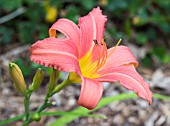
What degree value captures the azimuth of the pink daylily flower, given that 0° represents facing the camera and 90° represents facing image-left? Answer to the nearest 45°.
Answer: approximately 315°

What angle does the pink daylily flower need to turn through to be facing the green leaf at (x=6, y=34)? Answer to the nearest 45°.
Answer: approximately 180°
